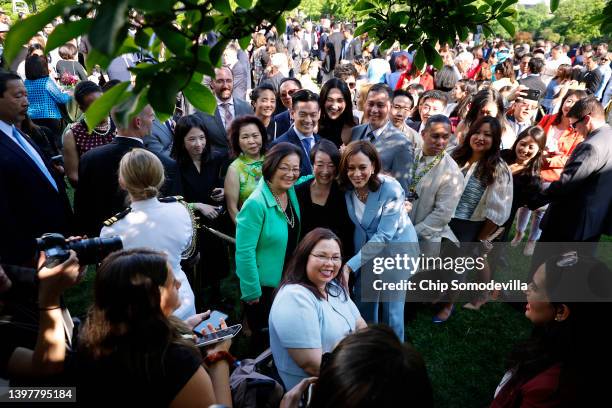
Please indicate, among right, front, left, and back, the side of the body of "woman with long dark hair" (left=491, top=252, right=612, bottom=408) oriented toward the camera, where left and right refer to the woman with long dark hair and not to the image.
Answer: left

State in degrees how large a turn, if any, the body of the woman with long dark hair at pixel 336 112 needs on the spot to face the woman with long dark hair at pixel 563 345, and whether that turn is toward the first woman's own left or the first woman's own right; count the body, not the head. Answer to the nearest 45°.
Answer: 0° — they already face them

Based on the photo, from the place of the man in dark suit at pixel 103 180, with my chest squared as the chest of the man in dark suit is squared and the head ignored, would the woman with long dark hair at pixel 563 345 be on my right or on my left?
on my right

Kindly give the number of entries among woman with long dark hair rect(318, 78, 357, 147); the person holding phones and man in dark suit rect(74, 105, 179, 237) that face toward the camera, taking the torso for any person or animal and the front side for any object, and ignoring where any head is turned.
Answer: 1

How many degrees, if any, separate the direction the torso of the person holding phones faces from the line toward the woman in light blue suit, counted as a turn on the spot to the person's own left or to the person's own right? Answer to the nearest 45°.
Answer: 0° — they already face them

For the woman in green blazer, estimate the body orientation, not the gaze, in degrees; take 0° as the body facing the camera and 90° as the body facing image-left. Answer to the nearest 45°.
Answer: approximately 315°

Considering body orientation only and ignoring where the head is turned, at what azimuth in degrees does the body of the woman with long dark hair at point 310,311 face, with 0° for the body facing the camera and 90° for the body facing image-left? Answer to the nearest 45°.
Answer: approximately 315°

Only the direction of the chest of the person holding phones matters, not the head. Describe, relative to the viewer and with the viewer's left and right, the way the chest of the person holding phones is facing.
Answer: facing away from the viewer and to the right of the viewer

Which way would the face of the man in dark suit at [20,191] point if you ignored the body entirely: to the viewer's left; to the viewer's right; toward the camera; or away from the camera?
to the viewer's right

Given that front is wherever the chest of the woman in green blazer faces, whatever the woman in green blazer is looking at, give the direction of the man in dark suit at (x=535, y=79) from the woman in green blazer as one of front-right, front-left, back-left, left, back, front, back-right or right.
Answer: left
